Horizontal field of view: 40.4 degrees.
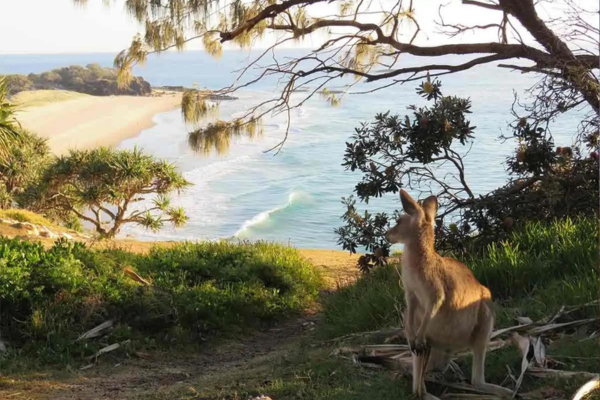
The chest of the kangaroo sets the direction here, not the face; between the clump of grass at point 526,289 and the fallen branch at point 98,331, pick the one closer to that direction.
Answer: the fallen branch

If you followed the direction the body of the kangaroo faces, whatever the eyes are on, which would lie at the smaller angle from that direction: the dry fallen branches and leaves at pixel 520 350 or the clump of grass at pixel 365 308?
the clump of grass

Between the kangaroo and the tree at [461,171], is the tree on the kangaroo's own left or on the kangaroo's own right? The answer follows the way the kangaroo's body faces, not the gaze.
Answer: on the kangaroo's own right

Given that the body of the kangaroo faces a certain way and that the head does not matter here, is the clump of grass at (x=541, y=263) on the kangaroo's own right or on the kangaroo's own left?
on the kangaroo's own right

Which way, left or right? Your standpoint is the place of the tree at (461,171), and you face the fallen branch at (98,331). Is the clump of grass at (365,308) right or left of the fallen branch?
left
